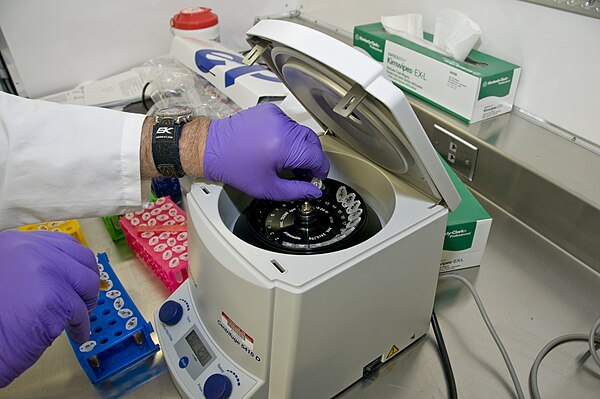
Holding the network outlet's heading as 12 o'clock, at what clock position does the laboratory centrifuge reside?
The laboratory centrifuge is roughly at 11 o'clock from the network outlet.

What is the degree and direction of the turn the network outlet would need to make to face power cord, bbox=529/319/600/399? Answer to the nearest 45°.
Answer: approximately 90° to its left

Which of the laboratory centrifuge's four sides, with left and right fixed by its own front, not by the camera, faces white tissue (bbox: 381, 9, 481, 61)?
back

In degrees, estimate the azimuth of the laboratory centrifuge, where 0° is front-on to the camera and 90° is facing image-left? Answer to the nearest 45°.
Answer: approximately 45°

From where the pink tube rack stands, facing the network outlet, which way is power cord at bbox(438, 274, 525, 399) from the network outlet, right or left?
right

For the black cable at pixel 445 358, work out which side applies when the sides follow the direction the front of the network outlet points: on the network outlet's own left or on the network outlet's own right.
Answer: on the network outlet's own left

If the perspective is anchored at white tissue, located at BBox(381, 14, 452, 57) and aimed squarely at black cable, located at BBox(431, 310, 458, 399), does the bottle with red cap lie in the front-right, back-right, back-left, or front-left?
back-right

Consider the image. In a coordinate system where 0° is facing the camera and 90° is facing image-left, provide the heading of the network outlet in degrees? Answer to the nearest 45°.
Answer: approximately 45°
